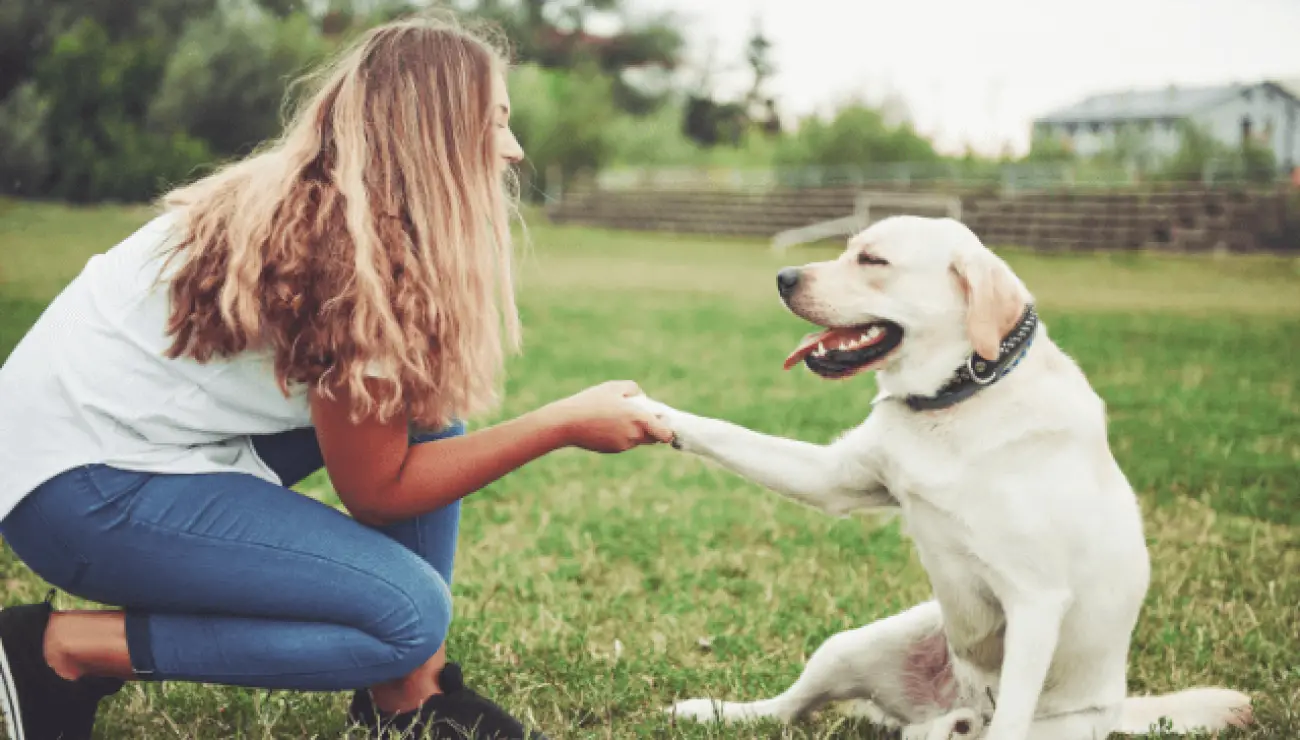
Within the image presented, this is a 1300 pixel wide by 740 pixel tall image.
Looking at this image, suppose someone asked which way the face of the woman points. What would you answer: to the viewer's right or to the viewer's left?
to the viewer's right

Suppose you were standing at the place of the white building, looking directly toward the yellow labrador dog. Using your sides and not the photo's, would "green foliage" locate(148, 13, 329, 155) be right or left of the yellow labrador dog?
right

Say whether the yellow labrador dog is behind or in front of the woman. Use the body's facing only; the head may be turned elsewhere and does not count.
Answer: in front

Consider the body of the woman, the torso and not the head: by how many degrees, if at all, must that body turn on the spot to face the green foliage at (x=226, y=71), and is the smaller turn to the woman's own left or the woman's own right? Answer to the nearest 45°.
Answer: approximately 90° to the woman's own left

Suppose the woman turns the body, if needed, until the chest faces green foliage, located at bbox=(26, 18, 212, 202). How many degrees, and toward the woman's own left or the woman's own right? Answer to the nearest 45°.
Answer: approximately 90° to the woman's own left

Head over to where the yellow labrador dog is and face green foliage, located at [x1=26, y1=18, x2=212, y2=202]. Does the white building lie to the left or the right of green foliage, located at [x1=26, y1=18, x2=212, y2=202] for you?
right

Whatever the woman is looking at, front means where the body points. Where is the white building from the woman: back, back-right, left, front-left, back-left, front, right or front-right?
front-left

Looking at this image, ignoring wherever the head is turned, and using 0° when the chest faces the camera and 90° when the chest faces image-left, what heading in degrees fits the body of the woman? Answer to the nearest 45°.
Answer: approximately 270°
